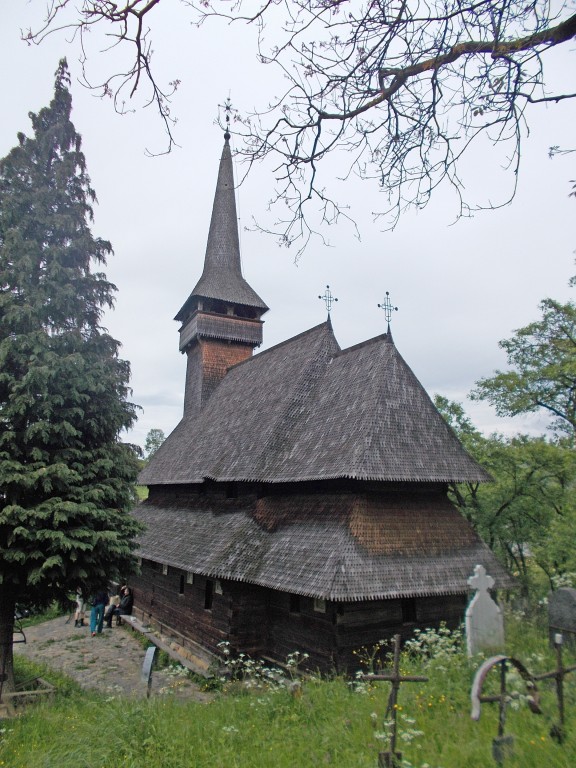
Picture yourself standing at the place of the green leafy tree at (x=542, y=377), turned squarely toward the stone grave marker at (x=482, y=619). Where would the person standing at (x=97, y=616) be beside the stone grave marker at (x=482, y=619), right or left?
right

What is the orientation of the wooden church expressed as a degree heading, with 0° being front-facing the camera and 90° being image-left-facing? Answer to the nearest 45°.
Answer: approximately 135°

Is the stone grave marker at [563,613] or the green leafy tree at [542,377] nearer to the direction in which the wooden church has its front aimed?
the green leafy tree

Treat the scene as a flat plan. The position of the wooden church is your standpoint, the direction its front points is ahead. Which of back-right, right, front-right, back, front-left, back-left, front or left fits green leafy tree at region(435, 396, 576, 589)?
right

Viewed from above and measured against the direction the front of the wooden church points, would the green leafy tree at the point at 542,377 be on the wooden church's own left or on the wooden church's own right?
on the wooden church's own right

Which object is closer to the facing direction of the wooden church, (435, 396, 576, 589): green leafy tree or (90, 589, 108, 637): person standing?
the person standing

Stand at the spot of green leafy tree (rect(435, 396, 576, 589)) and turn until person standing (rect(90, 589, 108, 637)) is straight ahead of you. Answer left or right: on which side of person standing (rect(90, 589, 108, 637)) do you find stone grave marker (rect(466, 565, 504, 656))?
left

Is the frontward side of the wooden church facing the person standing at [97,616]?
yes

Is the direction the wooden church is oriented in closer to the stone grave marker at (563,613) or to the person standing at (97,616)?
the person standing

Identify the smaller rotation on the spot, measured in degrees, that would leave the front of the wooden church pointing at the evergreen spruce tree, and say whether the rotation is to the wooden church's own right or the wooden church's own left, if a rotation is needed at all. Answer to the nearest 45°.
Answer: approximately 90° to the wooden church's own left
